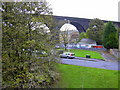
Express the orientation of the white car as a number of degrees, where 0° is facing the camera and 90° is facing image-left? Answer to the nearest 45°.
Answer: approximately 90°
